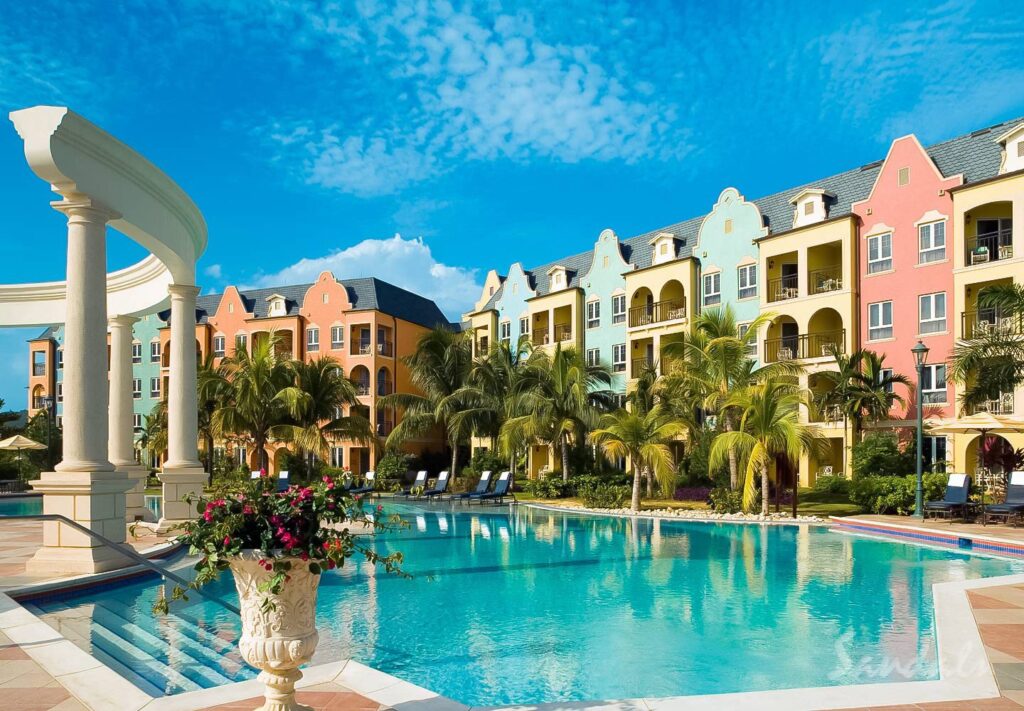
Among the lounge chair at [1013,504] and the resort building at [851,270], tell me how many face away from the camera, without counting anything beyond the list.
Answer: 0

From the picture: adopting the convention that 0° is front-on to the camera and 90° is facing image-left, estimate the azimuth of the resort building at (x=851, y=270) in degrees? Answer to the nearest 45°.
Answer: approximately 45°

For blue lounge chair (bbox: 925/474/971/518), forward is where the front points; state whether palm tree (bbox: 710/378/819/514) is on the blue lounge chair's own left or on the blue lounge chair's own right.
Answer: on the blue lounge chair's own right

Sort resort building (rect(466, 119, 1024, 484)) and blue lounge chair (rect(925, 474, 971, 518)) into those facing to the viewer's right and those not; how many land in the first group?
0

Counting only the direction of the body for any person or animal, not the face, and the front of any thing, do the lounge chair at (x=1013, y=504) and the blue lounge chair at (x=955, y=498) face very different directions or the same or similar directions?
same or similar directions

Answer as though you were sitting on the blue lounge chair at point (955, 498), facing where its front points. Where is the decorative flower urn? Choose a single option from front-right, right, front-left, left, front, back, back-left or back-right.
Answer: front-left

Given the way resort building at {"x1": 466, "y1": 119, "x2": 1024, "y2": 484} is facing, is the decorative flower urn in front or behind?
in front

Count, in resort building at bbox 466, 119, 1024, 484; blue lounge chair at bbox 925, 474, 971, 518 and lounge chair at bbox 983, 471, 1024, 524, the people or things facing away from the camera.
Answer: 0

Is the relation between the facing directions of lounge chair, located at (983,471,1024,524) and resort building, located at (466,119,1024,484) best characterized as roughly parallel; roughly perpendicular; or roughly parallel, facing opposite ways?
roughly parallel
